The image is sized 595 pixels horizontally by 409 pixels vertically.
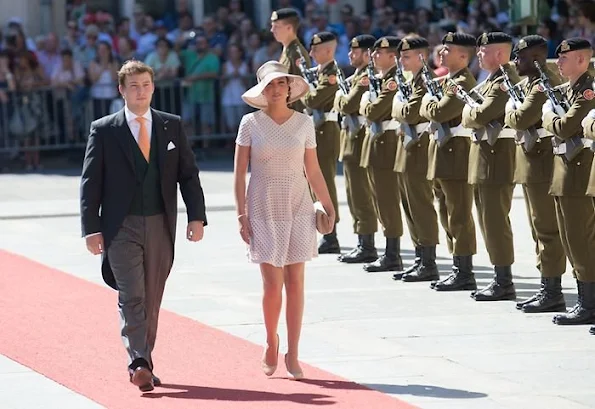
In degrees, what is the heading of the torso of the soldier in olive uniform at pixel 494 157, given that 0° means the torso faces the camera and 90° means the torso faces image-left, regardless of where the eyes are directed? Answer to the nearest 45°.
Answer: approximately 90°

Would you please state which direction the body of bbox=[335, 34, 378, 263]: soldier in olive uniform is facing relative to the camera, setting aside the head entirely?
to the viewer's left

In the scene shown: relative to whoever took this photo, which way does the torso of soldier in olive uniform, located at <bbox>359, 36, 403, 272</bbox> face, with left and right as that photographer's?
facing to the left of the viewer

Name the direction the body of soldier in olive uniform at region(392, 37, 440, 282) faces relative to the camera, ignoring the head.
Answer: to the viewer's left

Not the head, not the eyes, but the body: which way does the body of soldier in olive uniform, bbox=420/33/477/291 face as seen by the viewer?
to the viewer's left

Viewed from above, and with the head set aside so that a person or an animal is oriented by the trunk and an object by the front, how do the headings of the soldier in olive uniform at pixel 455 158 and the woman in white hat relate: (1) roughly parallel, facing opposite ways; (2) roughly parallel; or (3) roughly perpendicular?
roughly perpendicular

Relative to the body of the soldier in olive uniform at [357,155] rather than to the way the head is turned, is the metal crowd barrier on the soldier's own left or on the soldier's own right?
on the soldier's own right

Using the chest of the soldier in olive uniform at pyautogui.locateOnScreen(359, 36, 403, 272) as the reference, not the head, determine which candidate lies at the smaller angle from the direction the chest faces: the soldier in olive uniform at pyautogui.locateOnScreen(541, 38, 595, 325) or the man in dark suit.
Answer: the man in dark suit

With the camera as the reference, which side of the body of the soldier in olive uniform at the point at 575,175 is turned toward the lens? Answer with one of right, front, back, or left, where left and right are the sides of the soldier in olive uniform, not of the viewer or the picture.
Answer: left

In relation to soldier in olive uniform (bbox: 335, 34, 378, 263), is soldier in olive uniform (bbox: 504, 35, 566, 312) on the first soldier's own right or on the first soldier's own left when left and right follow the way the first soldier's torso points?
on the first soldier's own left

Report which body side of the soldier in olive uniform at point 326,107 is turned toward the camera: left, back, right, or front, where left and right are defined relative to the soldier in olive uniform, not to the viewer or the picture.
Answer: left
